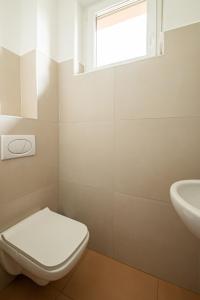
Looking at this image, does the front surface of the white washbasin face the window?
no

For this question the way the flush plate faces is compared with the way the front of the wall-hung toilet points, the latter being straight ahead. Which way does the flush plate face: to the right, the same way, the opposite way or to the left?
the same way

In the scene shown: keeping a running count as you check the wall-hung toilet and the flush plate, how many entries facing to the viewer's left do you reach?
0

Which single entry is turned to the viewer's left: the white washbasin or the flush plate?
the white washbasin

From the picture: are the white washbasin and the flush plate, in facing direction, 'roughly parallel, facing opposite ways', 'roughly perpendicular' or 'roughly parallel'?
roughly parallel, facing opposite ways

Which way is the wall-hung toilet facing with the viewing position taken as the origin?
facing the viewer and to the right of the viewer

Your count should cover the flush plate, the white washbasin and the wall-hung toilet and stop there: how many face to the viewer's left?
1

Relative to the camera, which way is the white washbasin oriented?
to the viewer's left
